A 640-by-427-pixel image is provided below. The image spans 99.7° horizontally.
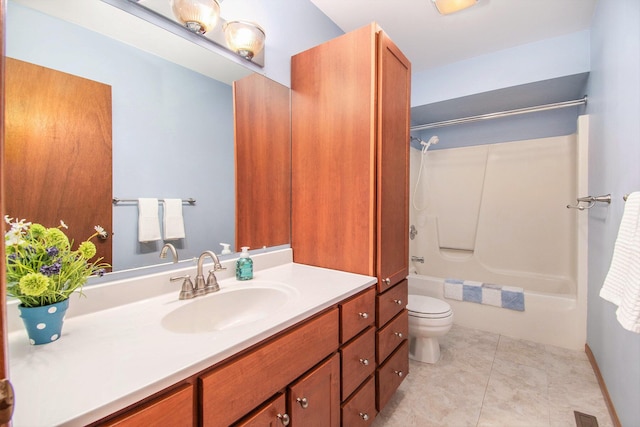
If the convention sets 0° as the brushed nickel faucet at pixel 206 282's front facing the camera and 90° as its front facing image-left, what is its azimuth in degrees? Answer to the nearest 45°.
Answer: approximately 315°

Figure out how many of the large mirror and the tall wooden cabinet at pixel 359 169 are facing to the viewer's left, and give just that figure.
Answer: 0

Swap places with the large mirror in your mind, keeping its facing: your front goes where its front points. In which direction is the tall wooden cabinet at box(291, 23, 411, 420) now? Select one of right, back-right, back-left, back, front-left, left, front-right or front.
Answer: front-left

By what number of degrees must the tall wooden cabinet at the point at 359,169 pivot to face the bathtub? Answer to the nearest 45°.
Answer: approximately 90° to its left

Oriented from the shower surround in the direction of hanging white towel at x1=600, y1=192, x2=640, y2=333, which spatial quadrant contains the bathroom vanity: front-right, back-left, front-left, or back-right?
front-right

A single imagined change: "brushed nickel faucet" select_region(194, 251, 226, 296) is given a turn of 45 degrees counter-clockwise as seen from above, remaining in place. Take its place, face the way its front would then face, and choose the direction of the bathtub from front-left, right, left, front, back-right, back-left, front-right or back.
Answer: front

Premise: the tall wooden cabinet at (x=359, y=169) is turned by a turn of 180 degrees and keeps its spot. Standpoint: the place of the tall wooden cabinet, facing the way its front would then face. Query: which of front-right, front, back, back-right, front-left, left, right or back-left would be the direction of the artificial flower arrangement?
left

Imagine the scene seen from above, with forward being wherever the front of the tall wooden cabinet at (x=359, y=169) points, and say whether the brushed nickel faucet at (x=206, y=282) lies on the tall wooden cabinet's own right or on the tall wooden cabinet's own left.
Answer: on the tall wooden cabinet's own right

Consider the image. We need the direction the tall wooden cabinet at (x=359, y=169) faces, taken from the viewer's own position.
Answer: facing the viewer and to the right of the viewer

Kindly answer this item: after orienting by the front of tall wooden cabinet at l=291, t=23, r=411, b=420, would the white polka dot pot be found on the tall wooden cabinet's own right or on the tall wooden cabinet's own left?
on the tall wooden cabinet's own right
